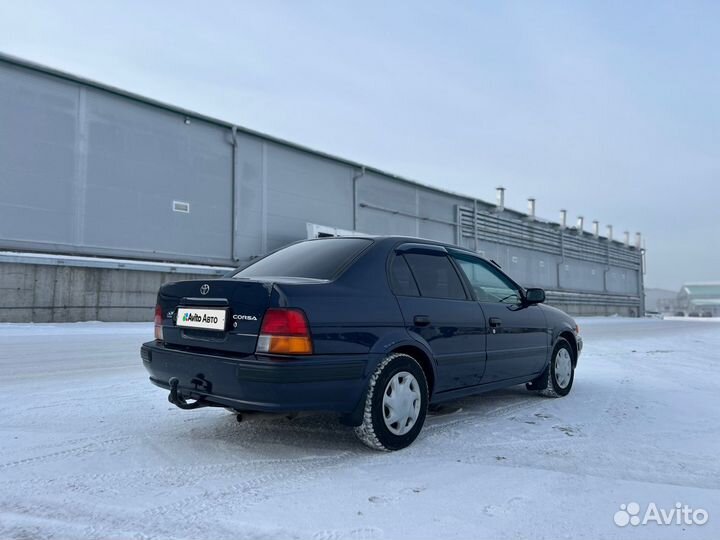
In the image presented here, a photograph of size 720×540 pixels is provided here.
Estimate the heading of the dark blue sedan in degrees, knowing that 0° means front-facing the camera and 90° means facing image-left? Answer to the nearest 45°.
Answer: approximately 225°

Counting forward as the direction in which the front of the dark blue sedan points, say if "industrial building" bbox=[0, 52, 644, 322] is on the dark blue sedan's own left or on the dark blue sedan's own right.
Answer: on the dark blue sedan's own left
